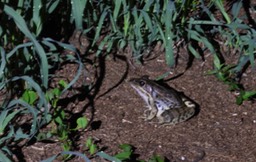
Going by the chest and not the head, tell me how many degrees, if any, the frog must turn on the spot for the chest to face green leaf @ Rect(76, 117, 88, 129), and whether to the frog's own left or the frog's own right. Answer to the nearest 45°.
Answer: approximately 45° to the frog's own left

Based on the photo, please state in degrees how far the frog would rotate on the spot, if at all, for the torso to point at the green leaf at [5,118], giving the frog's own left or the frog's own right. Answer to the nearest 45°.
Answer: approximately 45° to the frog's own left

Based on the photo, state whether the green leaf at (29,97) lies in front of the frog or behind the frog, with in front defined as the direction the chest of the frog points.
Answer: in front

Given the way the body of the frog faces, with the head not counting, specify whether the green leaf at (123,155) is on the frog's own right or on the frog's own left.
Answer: on the frog's own left

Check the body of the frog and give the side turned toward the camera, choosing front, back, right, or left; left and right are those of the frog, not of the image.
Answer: left
